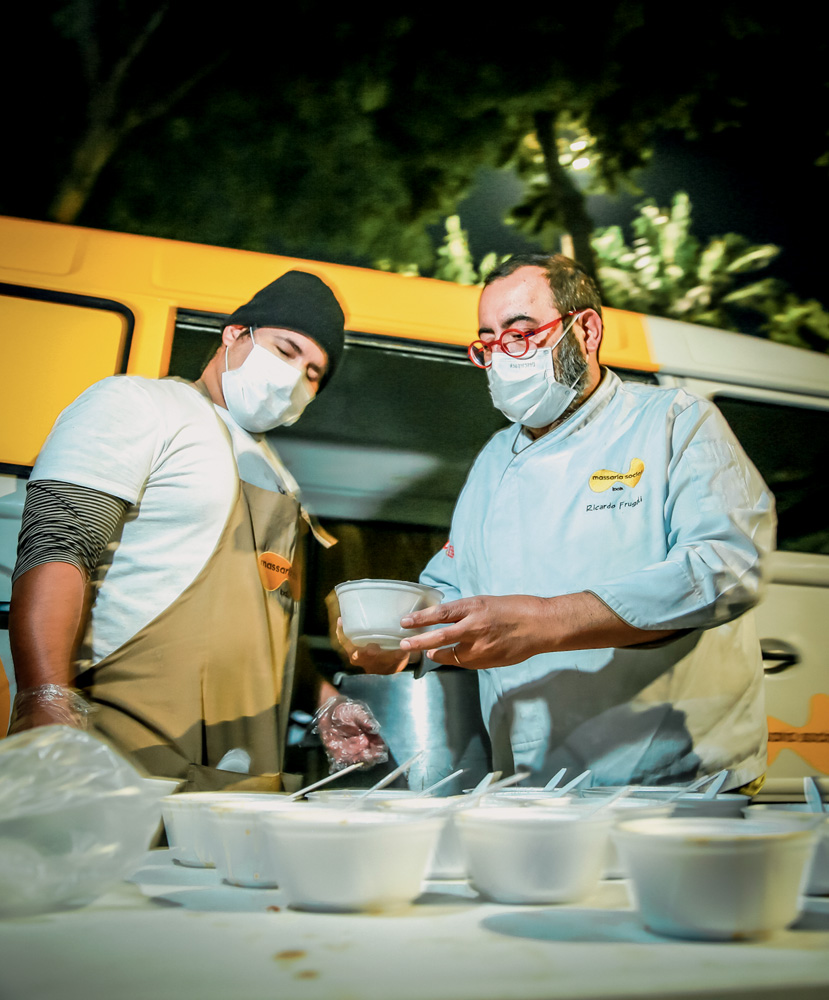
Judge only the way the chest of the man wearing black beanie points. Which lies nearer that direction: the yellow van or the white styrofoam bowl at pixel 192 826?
the white styrofoam bowl

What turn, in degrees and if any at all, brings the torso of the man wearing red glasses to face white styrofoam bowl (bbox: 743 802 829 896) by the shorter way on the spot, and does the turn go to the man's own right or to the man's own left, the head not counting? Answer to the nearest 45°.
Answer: approximately 45° to the man's own left

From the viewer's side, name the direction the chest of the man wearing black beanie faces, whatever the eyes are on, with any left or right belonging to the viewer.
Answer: facing the viewer and to the right of the viewer

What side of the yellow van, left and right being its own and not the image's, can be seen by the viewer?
right

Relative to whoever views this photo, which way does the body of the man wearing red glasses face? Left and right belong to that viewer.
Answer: facing the viewer and to the left of the viewer

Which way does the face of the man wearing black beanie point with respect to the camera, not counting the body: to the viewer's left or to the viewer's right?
to the viewer's right

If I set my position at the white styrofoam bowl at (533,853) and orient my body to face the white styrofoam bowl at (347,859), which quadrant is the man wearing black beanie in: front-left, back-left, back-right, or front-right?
front-right

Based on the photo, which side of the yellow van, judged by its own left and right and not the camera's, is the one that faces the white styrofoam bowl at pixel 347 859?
right

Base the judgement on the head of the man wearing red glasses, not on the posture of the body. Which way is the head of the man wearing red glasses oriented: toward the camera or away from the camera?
toward the camera

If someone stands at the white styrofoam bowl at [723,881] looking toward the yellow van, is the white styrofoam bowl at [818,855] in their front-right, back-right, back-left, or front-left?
front-right

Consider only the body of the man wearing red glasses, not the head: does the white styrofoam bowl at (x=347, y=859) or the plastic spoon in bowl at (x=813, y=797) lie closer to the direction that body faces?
the white styrofoam bowl
